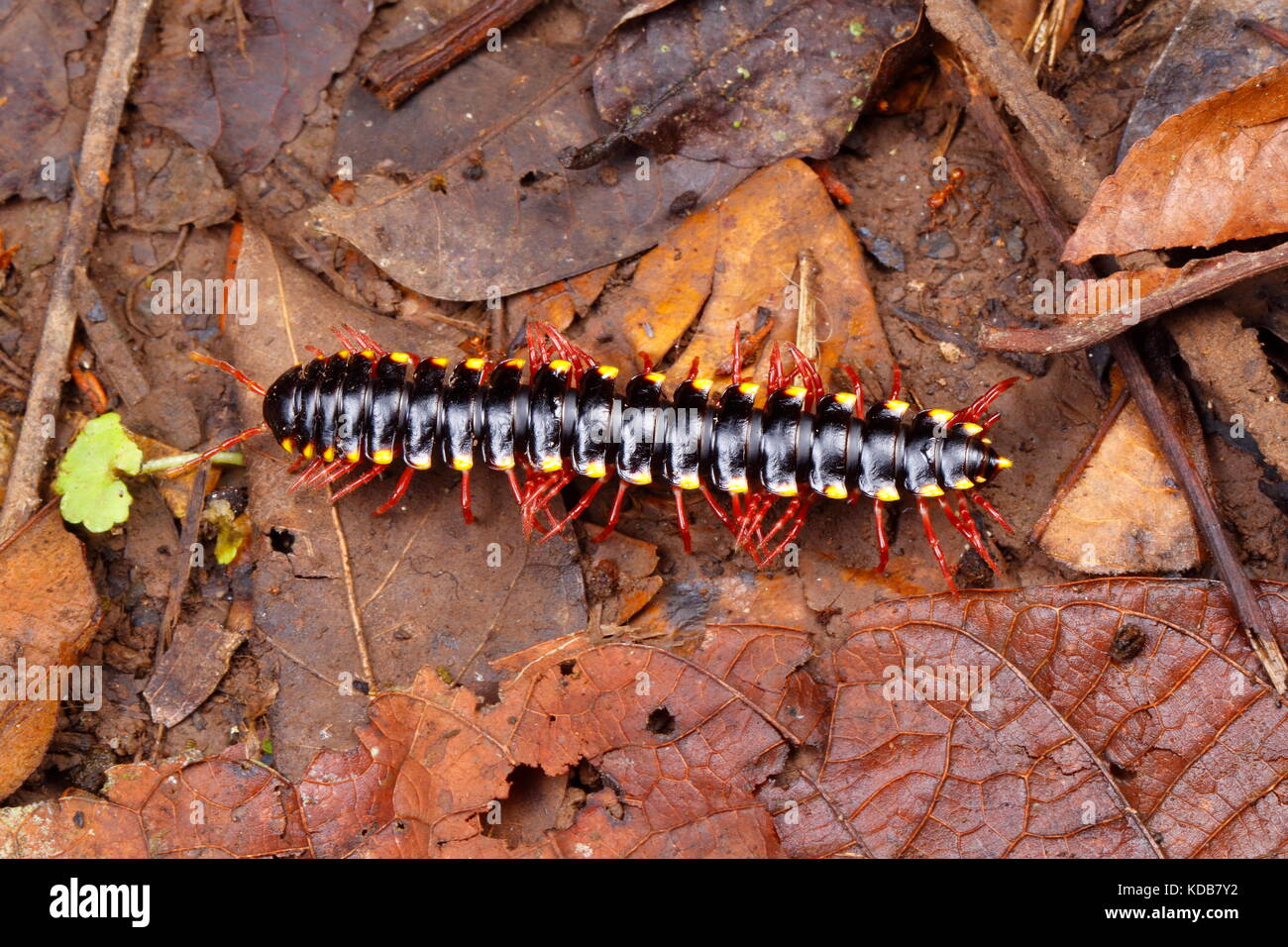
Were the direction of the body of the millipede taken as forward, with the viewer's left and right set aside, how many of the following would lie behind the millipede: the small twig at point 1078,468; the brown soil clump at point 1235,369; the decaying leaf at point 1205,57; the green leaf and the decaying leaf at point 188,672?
3

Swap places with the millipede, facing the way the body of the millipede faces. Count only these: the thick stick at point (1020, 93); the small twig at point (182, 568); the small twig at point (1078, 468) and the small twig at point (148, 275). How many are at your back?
2

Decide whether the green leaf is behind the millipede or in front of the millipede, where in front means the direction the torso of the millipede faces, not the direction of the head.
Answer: in front

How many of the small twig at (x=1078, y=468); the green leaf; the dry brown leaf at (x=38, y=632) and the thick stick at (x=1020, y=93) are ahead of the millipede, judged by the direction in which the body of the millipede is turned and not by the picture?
2

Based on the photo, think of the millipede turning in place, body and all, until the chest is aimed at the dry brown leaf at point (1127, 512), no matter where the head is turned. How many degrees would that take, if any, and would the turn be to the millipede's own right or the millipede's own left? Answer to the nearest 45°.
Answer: approximately 180°

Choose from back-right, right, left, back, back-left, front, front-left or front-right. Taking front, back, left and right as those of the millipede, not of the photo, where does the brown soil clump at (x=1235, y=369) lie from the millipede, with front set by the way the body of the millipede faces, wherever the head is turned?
back

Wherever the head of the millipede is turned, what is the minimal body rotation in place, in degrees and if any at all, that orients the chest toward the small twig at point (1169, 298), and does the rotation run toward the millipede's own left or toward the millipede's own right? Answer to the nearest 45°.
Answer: approximately 180°

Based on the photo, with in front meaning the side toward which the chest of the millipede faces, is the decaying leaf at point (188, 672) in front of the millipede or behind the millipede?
in front

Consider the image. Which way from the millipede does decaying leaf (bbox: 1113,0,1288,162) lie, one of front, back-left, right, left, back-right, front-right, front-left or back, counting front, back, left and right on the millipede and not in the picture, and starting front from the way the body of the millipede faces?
back

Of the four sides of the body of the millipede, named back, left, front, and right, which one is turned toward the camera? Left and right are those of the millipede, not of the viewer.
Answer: left

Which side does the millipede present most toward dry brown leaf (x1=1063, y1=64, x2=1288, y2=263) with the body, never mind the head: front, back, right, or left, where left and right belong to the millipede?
back
